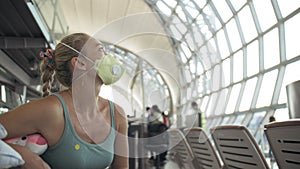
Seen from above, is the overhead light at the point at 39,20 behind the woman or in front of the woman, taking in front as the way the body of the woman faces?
behind

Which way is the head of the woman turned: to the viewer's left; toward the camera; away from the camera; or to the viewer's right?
to the viewer's right

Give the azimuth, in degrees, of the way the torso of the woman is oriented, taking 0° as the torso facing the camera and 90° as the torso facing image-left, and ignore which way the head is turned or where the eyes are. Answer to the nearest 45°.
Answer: approximately 315°
